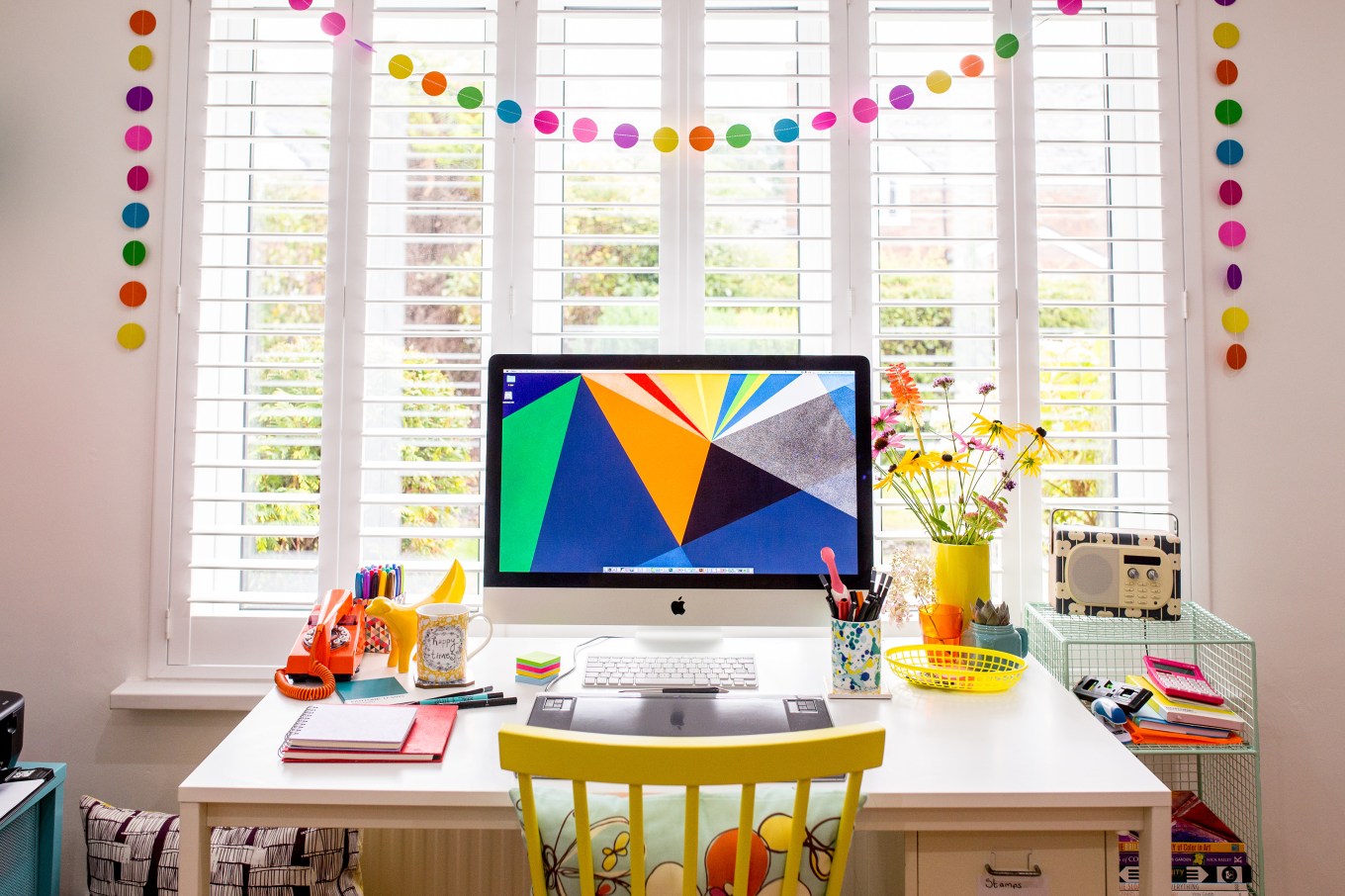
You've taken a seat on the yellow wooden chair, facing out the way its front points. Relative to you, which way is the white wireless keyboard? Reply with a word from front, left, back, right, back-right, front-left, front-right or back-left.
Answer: front

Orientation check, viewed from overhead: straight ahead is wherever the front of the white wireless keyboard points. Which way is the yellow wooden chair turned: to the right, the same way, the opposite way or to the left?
the opposite way

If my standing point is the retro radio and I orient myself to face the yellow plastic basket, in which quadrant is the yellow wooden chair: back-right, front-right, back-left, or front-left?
front-left

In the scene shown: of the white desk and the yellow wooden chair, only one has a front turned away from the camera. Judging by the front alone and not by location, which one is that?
the yellow wooden chair

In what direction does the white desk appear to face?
toward the camera

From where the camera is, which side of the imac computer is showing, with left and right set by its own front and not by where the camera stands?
front

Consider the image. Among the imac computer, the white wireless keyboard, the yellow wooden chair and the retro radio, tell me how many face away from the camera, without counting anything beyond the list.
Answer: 1

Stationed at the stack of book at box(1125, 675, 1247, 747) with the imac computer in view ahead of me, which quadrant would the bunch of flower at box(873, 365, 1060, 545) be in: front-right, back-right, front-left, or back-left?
front-right

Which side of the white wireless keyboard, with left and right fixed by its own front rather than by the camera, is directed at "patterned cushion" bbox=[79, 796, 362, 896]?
right

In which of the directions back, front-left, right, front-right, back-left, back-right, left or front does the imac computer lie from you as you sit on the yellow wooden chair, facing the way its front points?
front

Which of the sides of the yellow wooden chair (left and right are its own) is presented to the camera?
back

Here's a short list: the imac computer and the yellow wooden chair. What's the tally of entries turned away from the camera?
1

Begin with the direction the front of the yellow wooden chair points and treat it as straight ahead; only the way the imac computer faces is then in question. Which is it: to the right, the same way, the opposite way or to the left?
the opposite way
